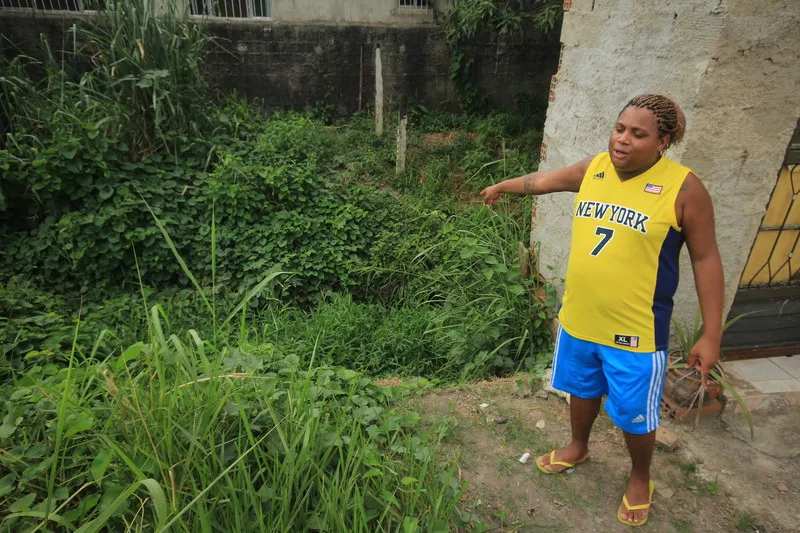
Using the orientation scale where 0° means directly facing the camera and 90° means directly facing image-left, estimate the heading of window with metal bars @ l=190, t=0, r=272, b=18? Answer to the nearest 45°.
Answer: approximately 0°

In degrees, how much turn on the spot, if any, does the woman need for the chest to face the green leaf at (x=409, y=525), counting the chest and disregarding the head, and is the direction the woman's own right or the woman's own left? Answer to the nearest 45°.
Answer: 0° — they already face it

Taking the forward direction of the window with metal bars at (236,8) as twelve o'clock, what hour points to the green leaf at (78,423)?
The green leaf is roughly at 12 o'clock from the window with metal bars.

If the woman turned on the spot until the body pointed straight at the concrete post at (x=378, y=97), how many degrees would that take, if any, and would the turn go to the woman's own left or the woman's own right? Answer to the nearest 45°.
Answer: approximately 90° to the woman's own right

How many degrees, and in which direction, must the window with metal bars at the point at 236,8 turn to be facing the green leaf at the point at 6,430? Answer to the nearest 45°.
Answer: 0° — it already faces it

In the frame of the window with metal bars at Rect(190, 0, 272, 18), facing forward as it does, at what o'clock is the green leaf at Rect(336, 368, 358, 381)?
The green leaf is roughly at 12 o'clock from the window with metal bars.

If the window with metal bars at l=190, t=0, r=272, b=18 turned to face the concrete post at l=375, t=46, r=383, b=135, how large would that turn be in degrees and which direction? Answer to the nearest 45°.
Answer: approximately 45° to its left
